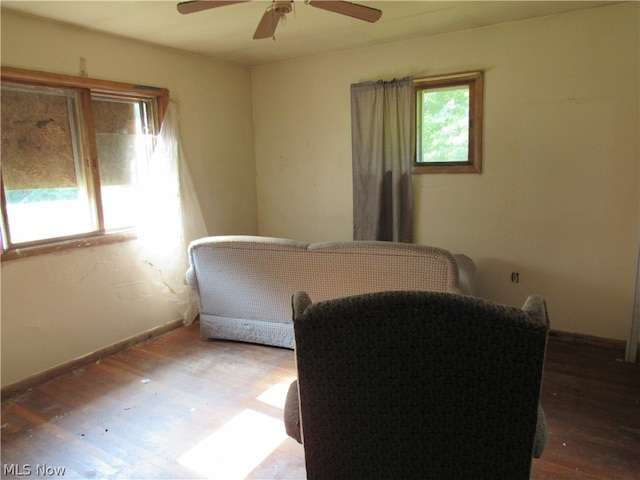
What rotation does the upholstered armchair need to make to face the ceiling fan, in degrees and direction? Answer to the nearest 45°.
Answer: approximately 45° to its left

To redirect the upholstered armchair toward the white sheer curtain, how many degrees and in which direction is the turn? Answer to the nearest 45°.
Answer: approximately 45° to its left

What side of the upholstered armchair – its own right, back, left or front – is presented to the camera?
back

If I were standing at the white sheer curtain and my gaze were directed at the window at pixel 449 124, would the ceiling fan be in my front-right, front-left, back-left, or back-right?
front-right

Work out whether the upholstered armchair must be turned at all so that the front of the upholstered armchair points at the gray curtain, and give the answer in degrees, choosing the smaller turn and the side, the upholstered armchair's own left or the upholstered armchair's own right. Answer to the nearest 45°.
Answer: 0° — it already faces it

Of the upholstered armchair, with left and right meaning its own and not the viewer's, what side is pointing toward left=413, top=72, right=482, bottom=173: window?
front

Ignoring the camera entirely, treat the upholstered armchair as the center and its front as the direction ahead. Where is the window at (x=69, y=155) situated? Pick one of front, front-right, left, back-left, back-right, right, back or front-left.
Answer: front-left

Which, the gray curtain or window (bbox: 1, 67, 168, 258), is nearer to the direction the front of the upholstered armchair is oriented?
the gray curtain

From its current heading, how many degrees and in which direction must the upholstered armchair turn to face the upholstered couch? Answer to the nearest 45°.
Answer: approximately 45° to its left
